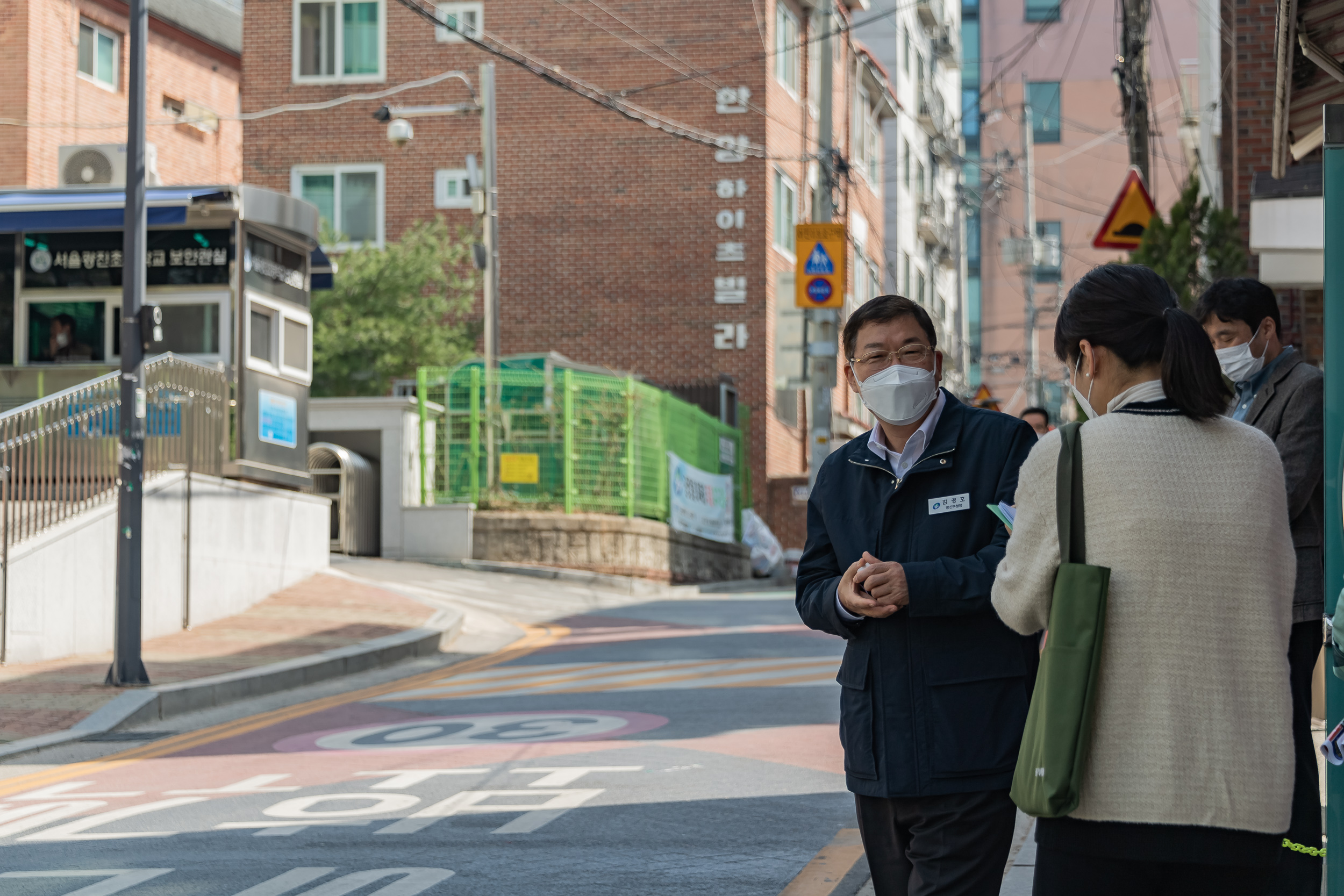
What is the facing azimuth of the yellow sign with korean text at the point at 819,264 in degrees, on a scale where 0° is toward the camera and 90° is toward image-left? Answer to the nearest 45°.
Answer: approximately 0°

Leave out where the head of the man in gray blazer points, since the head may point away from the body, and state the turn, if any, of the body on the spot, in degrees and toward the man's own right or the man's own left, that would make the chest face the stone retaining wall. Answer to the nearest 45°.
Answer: approximately 90° to the man's own right

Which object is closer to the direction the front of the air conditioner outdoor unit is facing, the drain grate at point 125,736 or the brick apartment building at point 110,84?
the drain grate

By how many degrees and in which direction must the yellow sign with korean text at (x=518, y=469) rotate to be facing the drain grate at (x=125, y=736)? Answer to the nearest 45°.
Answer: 0° — it already faces it

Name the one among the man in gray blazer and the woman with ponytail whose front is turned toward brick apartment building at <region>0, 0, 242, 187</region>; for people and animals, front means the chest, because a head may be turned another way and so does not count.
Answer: the woman with ponytail

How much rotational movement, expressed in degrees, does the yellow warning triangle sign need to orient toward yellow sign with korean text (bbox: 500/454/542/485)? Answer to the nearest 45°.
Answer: approximately 90° to its right

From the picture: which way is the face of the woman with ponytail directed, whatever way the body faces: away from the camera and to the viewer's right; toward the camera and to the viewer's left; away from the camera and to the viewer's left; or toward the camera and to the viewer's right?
away from the camera and to the viewer's left

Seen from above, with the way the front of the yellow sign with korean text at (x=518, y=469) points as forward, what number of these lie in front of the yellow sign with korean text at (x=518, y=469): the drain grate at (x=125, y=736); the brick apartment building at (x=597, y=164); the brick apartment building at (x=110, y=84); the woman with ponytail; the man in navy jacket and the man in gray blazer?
4

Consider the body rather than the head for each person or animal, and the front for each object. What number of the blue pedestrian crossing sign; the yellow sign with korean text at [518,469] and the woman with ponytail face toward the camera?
2

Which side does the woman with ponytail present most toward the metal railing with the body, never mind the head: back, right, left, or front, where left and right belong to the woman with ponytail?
front

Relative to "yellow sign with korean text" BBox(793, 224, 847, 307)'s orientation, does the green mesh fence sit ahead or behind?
behind

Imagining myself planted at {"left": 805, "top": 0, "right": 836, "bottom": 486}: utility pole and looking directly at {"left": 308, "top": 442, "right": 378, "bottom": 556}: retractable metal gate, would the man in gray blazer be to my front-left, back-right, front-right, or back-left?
front-left
